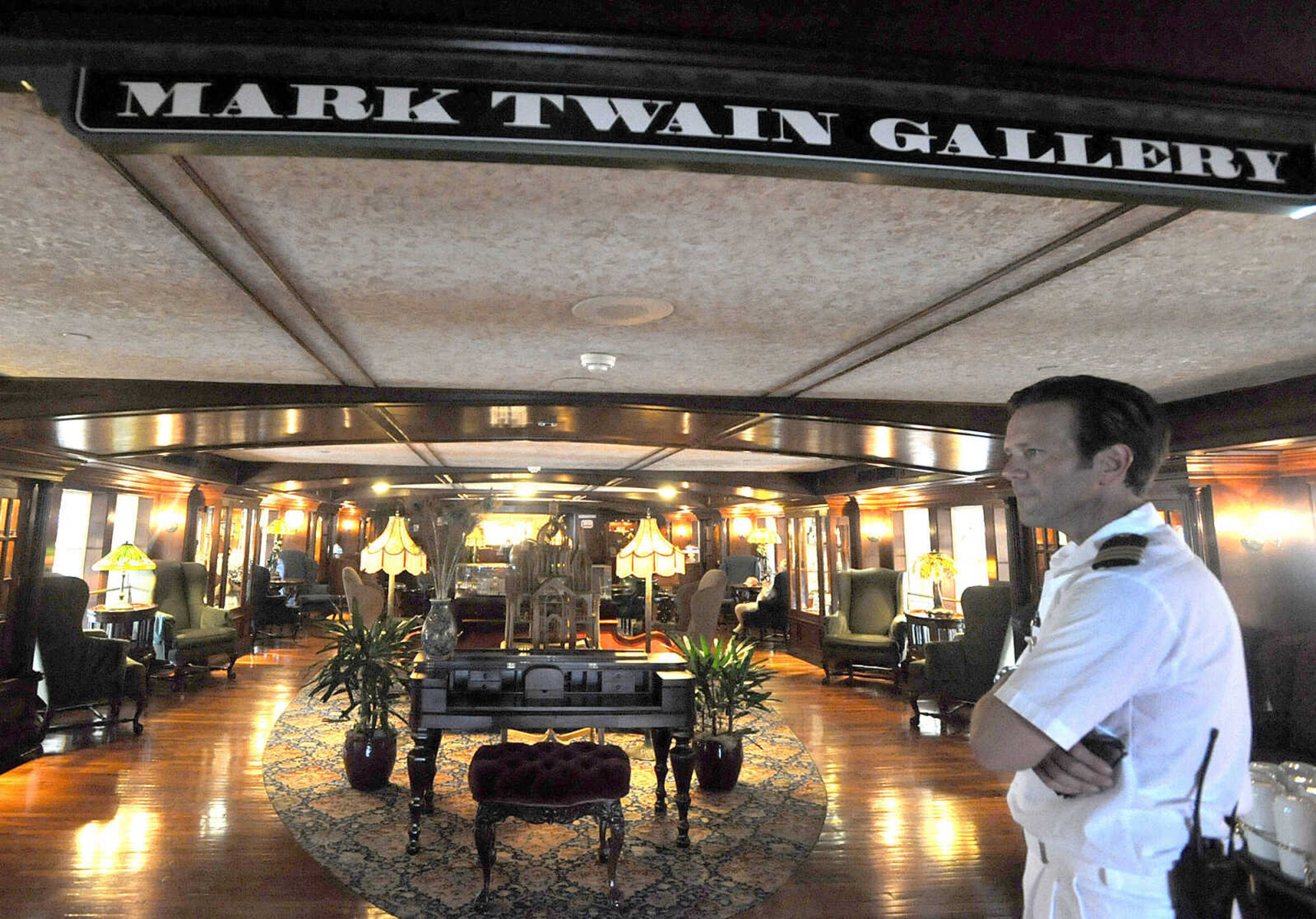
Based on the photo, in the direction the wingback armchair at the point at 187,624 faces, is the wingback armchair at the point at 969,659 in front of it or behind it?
in front

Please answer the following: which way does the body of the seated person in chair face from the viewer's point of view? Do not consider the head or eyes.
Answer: to the viewer's left

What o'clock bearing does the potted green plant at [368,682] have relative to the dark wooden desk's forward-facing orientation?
The potted green plant is roughly at 4 o'clock from the dark wooden desk.

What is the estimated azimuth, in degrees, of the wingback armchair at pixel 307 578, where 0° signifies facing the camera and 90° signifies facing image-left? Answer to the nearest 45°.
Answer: approximately 315°

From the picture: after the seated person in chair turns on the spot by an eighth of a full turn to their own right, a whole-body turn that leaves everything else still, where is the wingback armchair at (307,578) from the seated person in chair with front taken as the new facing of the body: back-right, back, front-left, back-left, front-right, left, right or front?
front-left

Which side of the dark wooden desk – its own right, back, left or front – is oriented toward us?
front

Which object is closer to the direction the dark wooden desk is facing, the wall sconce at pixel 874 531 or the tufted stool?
the tufted stool

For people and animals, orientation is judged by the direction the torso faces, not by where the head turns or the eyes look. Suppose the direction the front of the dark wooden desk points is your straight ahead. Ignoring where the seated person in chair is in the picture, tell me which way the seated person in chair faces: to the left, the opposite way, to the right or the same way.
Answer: to the right

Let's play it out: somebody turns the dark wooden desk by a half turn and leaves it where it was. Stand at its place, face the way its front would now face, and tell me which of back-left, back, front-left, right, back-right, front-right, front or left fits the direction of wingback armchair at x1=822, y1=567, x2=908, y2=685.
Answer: front-right

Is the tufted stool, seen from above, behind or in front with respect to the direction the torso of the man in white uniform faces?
in front

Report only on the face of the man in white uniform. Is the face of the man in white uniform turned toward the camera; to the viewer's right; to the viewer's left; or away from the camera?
to the viewer's left

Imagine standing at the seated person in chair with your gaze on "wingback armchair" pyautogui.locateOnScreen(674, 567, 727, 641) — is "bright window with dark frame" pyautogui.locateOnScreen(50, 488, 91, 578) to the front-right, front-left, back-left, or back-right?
front-right

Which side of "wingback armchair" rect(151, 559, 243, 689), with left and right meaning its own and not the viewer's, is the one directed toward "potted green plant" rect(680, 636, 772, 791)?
front

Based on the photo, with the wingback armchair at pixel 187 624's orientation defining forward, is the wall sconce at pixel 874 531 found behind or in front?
in front

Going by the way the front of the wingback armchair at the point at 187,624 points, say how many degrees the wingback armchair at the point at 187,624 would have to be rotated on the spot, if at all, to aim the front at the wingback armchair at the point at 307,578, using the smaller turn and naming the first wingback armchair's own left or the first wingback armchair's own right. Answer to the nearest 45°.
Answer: approximately 135° to the first wingback armchair's own left

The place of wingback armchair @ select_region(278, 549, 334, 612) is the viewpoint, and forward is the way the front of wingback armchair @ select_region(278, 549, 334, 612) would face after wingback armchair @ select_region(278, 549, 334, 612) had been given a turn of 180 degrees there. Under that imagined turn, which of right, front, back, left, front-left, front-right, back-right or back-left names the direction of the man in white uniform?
back-left

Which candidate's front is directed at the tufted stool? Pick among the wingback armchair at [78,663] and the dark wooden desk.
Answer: the dark wooden desk
